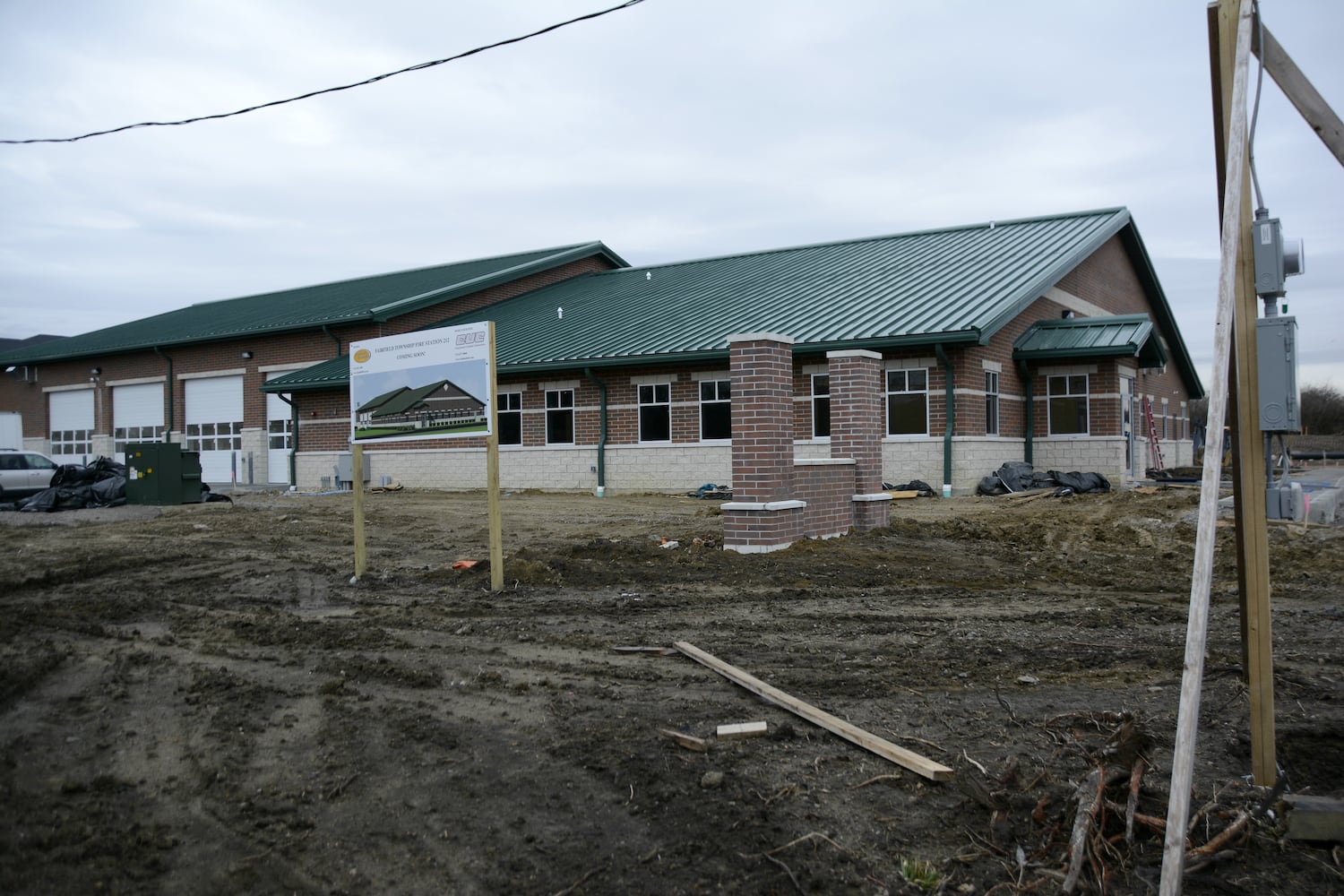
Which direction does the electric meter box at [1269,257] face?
to the viewer's right

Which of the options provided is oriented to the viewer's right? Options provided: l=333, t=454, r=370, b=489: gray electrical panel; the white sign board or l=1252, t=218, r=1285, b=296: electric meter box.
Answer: the electric meter box

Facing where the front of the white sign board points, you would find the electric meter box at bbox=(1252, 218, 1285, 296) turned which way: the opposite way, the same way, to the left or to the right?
to the left

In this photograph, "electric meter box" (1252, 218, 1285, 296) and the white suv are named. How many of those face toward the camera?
0

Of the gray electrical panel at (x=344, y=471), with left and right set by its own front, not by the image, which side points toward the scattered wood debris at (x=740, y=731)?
front

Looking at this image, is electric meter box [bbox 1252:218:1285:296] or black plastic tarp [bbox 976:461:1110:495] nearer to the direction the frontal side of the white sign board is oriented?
the electric meter box

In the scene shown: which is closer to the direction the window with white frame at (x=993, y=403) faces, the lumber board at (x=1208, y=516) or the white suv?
the lumber board

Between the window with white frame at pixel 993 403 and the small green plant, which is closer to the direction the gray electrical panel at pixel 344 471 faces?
the small green plant

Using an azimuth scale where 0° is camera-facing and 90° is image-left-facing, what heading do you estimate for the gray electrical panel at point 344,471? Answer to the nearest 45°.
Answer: approximately 0°
